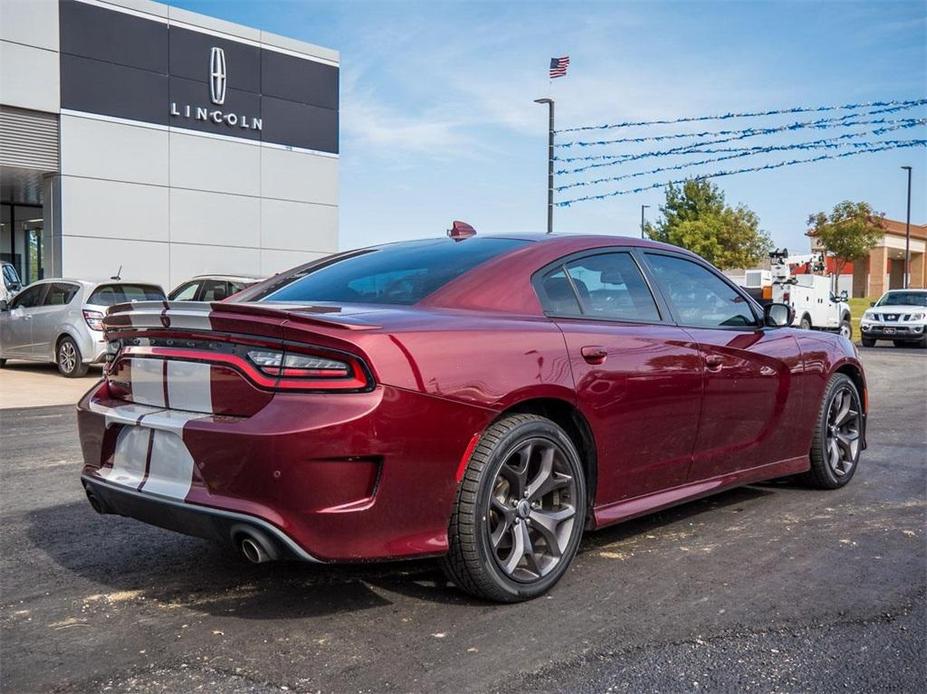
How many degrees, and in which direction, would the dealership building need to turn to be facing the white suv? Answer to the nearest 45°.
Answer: approximately 45° to its left

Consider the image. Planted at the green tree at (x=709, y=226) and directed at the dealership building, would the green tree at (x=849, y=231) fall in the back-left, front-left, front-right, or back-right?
back-left

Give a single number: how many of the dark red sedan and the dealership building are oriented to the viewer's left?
0

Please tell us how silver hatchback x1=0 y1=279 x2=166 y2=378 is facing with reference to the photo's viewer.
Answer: facing away from the viewer and to the left of the viewer

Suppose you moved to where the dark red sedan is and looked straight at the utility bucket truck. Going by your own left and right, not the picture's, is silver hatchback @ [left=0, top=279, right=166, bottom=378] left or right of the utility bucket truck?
left

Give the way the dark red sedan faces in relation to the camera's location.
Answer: facing away from the viewer and to the right of the viewer

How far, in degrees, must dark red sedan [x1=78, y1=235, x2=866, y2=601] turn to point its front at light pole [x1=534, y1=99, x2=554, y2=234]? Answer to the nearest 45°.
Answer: approximately 45° to its left

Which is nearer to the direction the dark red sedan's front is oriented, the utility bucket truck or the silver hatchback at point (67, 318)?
the utility bucket truck

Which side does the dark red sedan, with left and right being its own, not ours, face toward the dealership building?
left

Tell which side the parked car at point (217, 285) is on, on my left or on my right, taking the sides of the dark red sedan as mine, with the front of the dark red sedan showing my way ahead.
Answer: on my left

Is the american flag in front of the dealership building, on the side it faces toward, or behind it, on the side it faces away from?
in front

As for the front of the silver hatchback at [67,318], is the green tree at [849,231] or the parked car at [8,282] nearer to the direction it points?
the parked car

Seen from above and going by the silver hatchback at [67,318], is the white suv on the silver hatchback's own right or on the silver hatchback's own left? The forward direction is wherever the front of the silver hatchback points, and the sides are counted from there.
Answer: on the silver hatchback's own right
